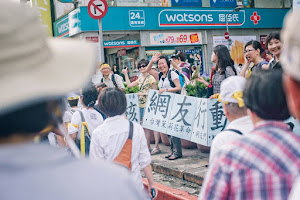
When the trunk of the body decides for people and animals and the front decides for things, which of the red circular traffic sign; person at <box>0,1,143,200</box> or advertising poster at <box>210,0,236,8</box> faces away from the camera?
the person

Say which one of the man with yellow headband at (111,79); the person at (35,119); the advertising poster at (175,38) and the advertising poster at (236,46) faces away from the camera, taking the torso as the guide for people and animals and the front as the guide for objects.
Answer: the person

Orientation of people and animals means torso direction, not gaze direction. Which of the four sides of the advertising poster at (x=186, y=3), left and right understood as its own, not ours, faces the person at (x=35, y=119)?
front

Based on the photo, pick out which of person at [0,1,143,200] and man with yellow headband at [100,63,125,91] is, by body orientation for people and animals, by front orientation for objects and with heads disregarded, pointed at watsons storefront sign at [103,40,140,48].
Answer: the person

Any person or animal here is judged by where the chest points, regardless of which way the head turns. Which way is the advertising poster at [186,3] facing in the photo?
toward the camera

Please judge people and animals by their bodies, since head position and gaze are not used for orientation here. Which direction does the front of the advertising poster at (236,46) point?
toward the camera

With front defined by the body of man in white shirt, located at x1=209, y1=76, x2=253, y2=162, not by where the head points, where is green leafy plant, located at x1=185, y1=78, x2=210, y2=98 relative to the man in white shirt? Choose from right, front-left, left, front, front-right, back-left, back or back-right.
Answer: front-right

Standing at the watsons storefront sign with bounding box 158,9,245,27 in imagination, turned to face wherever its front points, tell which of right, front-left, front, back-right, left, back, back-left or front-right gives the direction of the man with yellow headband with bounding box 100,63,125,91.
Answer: front

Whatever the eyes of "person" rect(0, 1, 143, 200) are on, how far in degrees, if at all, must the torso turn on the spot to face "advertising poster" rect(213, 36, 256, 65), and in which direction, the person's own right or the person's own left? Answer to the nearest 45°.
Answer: approximately 45° to the person's own right

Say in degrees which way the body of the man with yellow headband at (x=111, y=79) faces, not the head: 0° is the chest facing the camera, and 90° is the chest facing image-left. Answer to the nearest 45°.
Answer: approximately 45°

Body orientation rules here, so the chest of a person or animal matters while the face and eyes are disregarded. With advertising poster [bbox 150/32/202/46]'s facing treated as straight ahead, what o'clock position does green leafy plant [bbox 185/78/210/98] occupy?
The green leafy plant is roughly at 12 o'clock from the advertising poster.

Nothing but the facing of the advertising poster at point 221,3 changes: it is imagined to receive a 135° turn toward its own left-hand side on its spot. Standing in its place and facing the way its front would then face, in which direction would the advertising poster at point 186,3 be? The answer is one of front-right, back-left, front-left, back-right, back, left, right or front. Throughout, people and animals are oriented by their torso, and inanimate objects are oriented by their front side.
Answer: back

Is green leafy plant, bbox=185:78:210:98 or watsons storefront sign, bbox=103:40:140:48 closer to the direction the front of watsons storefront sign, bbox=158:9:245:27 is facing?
the green leafy plant

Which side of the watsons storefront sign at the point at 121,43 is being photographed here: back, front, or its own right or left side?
front

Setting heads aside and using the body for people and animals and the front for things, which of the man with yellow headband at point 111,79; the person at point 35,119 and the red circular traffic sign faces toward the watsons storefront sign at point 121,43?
the person

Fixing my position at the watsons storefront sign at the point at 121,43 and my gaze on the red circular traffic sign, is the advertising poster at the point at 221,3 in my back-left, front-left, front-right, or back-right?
back-left

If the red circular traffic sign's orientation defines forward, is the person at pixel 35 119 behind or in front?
in front

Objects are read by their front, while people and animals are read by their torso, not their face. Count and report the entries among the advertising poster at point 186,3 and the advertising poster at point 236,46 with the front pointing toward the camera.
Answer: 2
